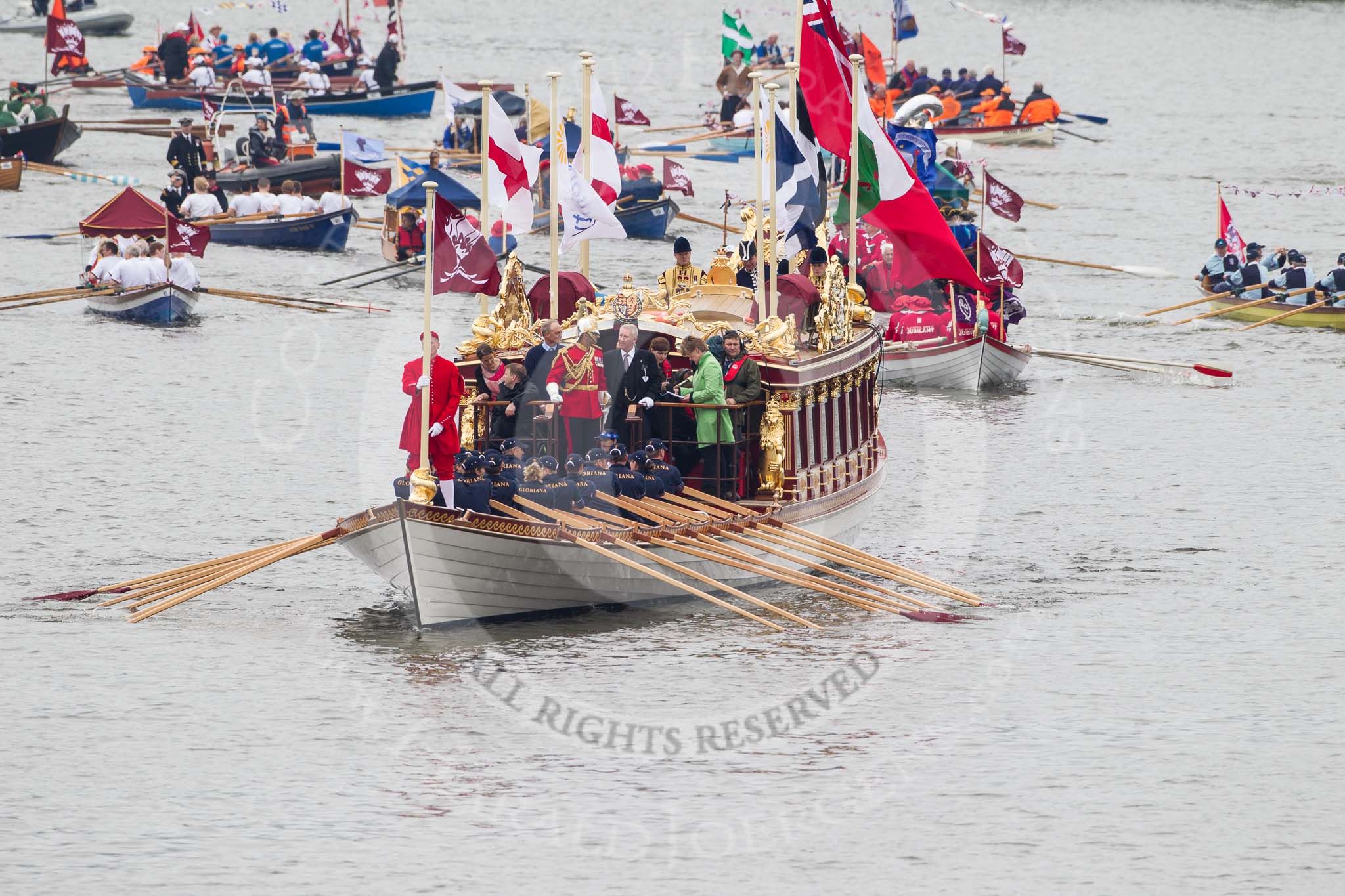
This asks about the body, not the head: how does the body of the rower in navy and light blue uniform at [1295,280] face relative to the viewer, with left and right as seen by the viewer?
facing away from the viewer and to the left of the viewer

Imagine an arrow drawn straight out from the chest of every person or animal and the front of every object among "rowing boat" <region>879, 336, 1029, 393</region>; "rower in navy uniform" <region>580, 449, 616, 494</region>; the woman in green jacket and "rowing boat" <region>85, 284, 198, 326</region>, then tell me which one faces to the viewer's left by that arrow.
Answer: the woman in green jacket

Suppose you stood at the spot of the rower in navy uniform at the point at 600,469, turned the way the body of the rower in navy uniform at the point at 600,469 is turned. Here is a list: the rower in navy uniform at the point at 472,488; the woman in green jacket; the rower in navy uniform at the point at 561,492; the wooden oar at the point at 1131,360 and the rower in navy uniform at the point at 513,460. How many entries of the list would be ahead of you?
2

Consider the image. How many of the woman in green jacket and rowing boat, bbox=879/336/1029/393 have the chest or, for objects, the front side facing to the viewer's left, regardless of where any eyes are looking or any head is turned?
1

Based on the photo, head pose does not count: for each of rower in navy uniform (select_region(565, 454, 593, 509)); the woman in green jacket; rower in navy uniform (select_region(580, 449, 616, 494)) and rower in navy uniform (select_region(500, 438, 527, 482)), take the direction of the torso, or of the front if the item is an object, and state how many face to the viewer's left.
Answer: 1

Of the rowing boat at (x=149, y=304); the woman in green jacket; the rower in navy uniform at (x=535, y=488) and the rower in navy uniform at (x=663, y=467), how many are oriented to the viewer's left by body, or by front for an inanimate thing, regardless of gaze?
1

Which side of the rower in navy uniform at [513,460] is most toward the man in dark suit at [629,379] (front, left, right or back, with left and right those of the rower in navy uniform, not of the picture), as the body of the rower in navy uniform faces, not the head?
front

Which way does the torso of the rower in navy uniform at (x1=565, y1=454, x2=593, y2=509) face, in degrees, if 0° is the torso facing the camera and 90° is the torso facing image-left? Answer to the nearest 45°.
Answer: approximately 225°

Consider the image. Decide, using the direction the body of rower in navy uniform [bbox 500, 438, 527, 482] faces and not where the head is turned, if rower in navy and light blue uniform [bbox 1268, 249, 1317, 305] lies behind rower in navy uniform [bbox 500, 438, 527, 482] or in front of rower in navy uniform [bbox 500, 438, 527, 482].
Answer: in front

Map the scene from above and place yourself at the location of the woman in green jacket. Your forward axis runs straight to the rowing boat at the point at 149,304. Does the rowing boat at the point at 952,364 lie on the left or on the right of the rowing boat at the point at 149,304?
right

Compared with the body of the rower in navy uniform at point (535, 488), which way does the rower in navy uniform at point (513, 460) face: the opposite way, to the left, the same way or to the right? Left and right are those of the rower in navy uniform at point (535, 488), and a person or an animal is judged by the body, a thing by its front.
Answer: the same way

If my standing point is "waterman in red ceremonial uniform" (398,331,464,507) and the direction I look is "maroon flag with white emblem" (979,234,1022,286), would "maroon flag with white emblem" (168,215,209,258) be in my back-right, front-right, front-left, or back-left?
front-left

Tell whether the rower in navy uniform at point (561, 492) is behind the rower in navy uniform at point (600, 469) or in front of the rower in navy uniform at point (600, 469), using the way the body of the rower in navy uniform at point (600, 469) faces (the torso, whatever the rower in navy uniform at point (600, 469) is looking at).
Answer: behind

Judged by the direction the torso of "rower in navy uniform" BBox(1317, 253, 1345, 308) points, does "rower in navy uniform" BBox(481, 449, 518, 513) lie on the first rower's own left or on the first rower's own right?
on the first rower's own left

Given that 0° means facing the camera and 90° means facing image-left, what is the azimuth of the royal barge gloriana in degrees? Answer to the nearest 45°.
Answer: approximately 45°

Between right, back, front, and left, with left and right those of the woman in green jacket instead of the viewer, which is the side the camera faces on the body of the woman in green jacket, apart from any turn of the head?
left
